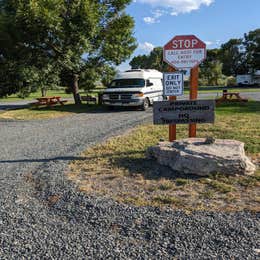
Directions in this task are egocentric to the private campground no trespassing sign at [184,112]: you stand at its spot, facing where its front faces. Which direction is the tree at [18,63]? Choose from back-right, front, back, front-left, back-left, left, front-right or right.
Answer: back-right

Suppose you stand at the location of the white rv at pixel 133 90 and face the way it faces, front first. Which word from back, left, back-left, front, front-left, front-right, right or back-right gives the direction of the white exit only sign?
front-left

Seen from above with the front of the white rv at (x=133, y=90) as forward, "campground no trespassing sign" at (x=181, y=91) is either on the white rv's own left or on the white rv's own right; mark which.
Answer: on the white rv's own left

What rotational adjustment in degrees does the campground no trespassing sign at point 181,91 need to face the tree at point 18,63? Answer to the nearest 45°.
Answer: approximately 135° to its right

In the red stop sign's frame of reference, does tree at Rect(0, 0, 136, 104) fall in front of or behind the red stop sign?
behind

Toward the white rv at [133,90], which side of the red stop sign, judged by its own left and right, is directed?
back

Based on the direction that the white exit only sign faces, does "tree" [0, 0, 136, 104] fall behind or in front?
behind

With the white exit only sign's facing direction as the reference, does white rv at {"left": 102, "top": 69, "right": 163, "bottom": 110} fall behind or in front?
behind
